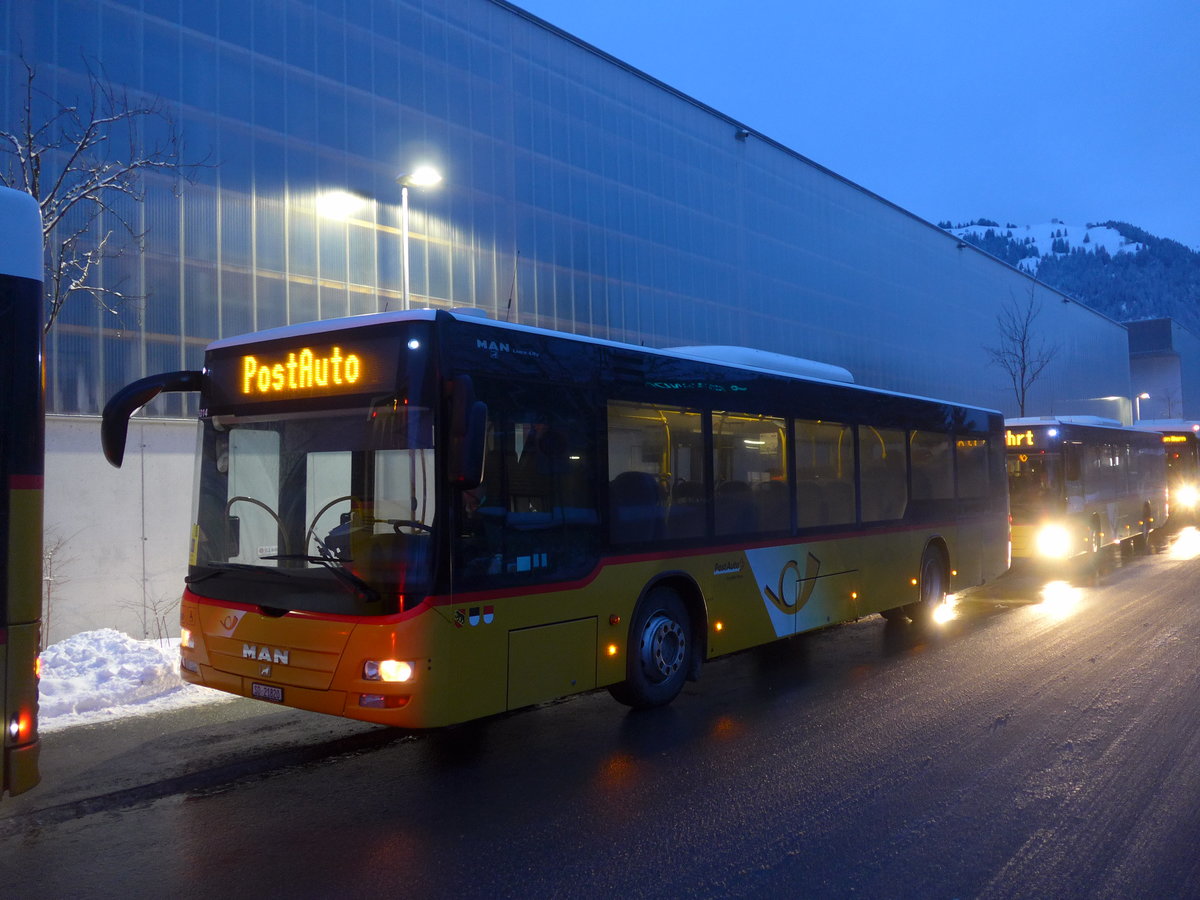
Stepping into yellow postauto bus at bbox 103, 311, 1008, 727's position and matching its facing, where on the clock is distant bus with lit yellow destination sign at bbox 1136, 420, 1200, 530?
distant bus with lit yellow destination sign at bbox 1136, 420, 1200, 530 is roughly at 6 o'clock from yellow postauto bus at bbox 103, 311, 1008, 727.

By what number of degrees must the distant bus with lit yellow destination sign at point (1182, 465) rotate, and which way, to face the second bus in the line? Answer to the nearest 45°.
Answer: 0° — it already faces it

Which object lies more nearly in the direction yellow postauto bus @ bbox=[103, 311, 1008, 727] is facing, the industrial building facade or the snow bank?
the snow bank

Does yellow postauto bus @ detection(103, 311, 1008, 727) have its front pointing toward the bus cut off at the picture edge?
yes

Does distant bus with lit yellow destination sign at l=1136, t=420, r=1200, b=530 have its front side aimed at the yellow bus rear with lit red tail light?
yes

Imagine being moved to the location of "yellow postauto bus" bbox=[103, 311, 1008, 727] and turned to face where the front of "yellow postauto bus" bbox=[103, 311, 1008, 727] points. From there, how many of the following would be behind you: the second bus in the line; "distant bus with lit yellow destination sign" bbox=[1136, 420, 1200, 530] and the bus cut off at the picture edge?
2

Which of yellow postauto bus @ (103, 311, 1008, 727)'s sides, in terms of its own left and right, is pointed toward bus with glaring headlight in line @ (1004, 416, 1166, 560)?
back

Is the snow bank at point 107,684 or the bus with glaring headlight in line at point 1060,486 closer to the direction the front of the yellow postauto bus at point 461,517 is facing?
the snow bank

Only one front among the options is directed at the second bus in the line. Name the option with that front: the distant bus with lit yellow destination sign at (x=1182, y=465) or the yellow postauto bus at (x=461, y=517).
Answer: the distant bus with lit yellow destination sign at (x=1182, y=465)

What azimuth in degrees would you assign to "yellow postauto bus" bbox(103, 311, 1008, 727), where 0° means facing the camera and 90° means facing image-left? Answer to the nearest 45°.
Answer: approximately 45°
